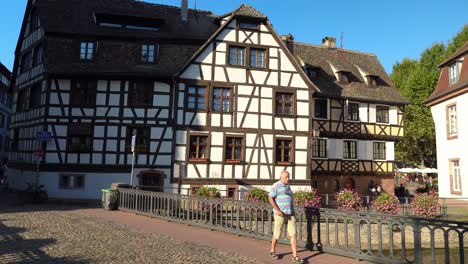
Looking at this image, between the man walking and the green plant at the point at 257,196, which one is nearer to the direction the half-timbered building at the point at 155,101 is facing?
the man walking

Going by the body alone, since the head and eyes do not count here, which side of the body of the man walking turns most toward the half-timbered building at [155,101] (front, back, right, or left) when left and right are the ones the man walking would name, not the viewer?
back

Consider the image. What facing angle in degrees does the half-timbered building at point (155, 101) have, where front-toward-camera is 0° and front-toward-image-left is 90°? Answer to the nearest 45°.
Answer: approximately 0°

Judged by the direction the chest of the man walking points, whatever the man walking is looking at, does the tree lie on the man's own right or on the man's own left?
on the man's own left

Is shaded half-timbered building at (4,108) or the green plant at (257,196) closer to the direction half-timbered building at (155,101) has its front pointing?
the green plant

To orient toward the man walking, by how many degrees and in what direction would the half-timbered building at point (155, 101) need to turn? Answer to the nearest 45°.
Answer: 0° — it already faces them

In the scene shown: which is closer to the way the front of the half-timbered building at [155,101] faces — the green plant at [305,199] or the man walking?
the man walking

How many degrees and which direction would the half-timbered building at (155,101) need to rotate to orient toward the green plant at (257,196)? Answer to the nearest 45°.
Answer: approximately 45° to its left

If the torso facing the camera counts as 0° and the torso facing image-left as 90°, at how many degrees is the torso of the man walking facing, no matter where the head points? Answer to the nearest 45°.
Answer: approximately 315°

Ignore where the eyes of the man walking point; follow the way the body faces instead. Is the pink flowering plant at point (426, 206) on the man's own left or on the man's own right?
on the man's own left

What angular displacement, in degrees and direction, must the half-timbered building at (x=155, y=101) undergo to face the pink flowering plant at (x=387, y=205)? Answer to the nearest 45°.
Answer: approximately 90° to its left
